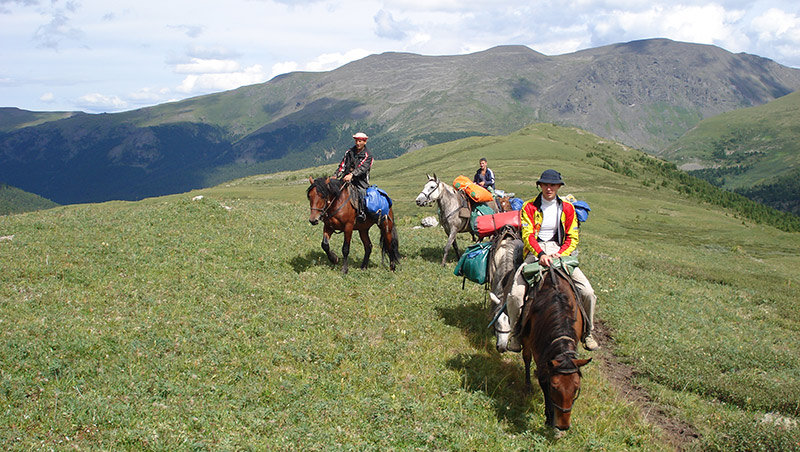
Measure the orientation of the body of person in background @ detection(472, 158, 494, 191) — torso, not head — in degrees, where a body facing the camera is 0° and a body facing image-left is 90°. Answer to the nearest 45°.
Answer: approximately 45°

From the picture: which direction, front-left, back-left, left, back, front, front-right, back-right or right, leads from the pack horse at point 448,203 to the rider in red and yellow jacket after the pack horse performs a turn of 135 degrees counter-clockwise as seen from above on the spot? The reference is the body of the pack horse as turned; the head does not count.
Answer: right

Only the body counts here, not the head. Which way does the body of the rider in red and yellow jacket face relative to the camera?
toward the camera

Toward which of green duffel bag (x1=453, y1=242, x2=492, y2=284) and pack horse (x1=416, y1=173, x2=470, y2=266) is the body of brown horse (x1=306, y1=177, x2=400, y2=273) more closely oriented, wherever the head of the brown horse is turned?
the green duffel bag

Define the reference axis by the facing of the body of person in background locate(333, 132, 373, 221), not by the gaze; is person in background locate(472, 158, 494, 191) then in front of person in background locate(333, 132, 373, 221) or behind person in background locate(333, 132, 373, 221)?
behind

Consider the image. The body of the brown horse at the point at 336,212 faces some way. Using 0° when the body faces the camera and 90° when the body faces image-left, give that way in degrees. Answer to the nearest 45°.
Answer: approximately 45°

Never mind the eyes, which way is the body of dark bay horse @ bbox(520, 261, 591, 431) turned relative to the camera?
toward the camera

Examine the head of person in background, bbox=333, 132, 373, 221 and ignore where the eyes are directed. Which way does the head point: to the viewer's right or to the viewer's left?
to the viewer's left

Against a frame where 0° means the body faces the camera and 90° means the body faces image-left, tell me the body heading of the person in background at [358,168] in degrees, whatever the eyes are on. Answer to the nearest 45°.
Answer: approximately 45°

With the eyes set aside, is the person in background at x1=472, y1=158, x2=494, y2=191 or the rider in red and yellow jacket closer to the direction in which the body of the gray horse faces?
the rider in red and yellow jacket

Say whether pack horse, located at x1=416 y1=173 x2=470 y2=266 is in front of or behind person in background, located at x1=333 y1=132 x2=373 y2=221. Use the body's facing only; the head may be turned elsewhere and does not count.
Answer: behind

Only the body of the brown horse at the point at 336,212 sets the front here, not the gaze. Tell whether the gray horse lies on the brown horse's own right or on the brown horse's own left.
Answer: on the brown horse's own left

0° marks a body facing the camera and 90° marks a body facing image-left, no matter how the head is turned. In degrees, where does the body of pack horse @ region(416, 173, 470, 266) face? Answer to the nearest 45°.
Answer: approximately 45°
